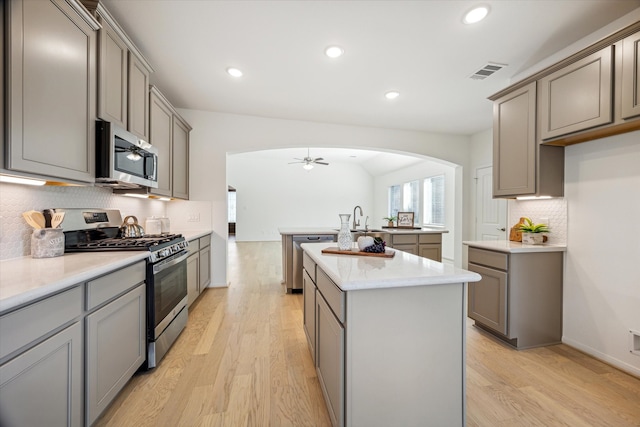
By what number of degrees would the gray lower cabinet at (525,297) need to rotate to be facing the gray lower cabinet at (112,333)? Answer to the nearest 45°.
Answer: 0° — it already faces it

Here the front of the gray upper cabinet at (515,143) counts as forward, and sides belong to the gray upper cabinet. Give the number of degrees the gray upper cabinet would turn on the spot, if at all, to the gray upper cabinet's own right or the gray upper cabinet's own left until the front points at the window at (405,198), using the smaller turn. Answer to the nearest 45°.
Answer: approximately 90° to the gray upper cabinet's own right

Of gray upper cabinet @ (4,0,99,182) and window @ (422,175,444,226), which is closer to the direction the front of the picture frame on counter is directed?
the gray upper cabinet

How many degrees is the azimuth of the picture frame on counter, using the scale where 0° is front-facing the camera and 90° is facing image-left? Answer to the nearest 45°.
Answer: approximately 0°

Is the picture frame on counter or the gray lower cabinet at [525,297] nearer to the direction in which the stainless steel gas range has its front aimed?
the gray lower cabinet

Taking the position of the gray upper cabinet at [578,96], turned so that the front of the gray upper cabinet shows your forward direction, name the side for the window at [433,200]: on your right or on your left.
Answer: on your right

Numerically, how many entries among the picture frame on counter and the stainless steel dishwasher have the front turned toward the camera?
2

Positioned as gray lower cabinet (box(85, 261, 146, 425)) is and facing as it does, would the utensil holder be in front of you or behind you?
behind

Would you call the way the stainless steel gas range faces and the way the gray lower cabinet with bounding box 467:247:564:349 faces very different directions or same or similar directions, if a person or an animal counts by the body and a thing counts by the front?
very different directions
